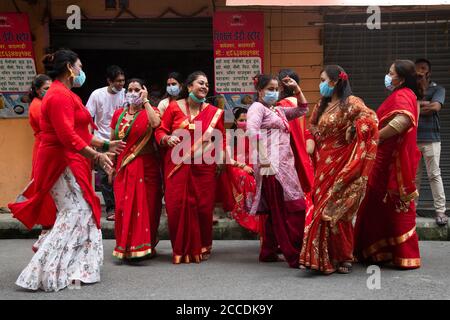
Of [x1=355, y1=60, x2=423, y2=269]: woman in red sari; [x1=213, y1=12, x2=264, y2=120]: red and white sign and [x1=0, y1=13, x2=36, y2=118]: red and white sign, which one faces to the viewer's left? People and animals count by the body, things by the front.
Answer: the woman in red sari

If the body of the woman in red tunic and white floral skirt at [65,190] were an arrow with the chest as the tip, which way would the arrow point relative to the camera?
to the viewer's right

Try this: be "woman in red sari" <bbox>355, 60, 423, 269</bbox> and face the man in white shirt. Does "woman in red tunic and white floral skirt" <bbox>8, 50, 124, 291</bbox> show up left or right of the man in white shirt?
left

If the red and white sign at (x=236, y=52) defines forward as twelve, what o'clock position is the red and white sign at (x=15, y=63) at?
the red and white sign at (x=15, y=63) is roughly at 3 o'clock from the red and white sign at (x=236, y=52).

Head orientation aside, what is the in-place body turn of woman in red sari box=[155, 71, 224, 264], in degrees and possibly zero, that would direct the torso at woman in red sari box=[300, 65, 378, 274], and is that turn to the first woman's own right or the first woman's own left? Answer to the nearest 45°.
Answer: approximately 45° to the first woman's own left

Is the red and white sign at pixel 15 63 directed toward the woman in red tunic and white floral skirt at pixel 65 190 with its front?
yes

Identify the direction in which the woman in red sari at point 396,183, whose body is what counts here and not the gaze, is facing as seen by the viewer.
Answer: to the viewer's left

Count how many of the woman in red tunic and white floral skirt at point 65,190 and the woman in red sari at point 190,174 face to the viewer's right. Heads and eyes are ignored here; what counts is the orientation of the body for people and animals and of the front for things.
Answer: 1
